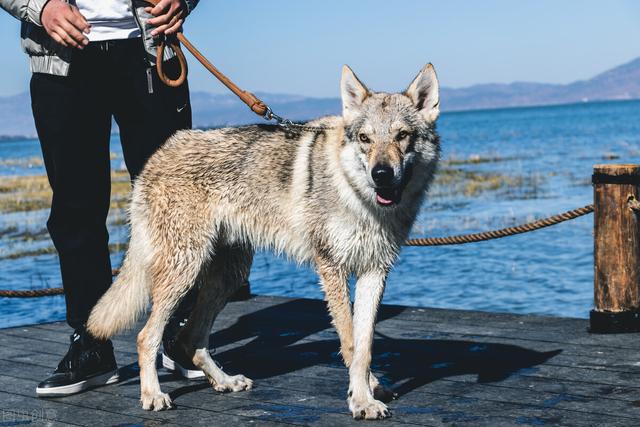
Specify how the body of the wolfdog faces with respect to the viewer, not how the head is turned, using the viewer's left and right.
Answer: facing the viewer and to the right of the viewer

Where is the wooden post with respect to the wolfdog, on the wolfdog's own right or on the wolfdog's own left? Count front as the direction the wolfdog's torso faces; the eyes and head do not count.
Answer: on the wolfdog's own left
